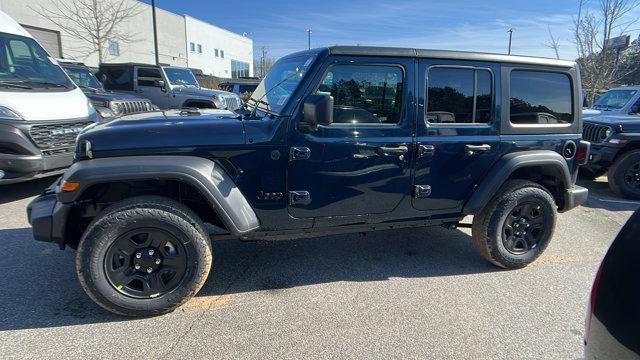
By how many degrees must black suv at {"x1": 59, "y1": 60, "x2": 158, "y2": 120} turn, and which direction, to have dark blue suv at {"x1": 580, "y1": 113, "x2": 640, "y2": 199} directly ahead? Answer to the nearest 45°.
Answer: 0° — it already faces it

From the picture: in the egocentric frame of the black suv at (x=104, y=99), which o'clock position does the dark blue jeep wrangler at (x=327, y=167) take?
The dark blue jeep wrangler is roughly at 1 o'clock from the black suv.

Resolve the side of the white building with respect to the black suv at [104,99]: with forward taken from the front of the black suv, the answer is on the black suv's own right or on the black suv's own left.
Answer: on the black suv's own left

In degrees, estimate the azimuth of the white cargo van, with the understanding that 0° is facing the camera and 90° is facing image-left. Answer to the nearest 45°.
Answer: approximately 315°

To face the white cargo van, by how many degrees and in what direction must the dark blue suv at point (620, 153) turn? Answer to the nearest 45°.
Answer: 0° — it already faces it

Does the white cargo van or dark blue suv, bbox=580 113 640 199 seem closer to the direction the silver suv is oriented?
the dark blue suv

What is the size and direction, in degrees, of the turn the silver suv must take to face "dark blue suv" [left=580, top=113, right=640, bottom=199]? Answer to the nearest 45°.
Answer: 0° — it already faces it

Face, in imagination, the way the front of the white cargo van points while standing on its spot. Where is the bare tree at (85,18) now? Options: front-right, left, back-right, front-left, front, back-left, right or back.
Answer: back-left

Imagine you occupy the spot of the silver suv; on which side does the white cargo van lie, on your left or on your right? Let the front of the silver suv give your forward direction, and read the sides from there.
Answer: on your right
